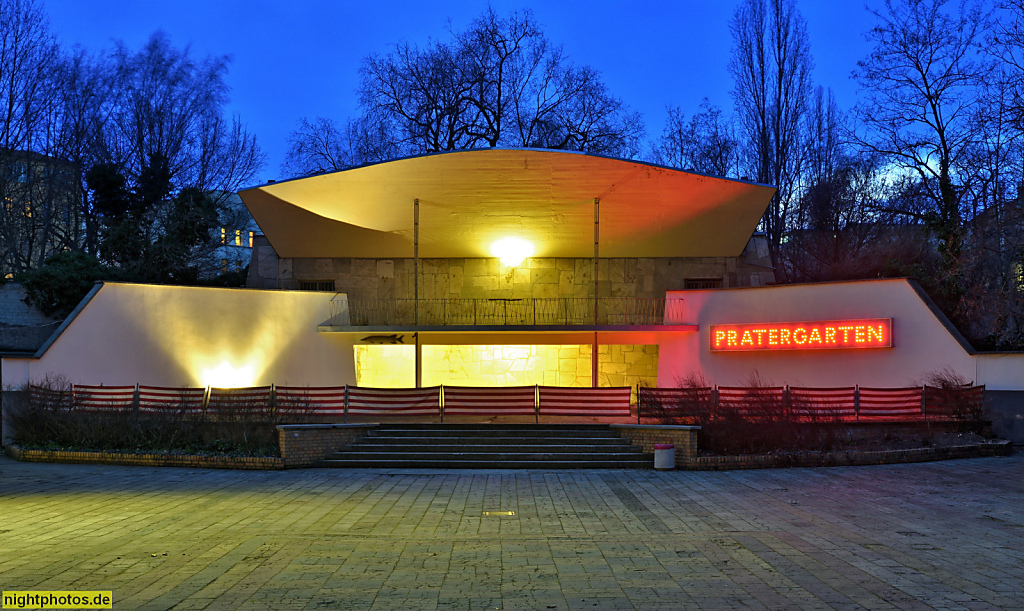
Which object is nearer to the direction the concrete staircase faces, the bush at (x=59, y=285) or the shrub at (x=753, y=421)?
the shrub

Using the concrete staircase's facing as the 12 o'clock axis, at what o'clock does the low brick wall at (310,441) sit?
The low brick wall is roughly at 3 o'clock from the concrete staircase.

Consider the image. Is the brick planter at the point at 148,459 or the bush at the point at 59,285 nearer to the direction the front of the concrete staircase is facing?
the brick planter

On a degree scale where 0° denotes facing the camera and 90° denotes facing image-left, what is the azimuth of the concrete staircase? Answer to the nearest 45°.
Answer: approximately 0°

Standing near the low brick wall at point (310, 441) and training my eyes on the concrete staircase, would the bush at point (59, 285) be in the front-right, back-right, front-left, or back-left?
back-left

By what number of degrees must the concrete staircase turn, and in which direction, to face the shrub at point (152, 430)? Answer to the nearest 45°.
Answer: approximately 90° to its right

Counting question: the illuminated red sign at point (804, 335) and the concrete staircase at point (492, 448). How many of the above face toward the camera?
2

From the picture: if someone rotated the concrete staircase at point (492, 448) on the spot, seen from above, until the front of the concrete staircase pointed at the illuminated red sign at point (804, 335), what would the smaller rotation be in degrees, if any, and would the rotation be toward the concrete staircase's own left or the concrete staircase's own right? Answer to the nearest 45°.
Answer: approximately 135° to the concrete staircase's own left

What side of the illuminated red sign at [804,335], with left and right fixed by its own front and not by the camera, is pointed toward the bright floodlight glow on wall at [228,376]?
right

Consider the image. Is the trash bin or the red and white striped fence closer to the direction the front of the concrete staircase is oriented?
the trash bin

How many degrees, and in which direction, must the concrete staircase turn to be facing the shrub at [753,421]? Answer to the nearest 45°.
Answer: approximately 90° to its left

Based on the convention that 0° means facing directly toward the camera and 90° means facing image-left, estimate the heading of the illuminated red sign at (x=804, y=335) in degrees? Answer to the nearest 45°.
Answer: approximately 0°
